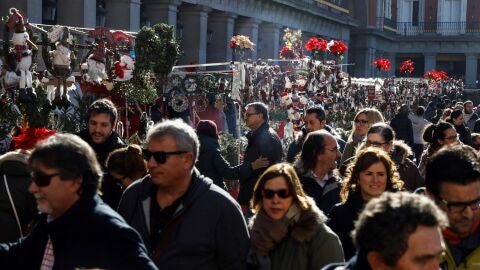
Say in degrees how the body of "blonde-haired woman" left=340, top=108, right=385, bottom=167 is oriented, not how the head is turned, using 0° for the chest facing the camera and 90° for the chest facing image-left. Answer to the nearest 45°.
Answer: approximately 45°

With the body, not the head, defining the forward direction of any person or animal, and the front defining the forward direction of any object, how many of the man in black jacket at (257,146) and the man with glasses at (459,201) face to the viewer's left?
1

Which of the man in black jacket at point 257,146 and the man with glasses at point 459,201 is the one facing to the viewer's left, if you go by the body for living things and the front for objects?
the man in black jacket

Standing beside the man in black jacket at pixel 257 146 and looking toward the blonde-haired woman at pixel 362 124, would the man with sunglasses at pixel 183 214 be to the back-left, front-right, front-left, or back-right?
back-right

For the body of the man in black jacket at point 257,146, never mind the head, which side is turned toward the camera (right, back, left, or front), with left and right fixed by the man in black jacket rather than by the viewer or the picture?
left

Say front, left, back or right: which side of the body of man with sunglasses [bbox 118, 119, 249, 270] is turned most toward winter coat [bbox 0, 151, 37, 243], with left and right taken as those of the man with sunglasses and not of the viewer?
right

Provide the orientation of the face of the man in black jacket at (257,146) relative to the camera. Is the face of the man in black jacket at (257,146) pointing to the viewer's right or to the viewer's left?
to the viewer's left
